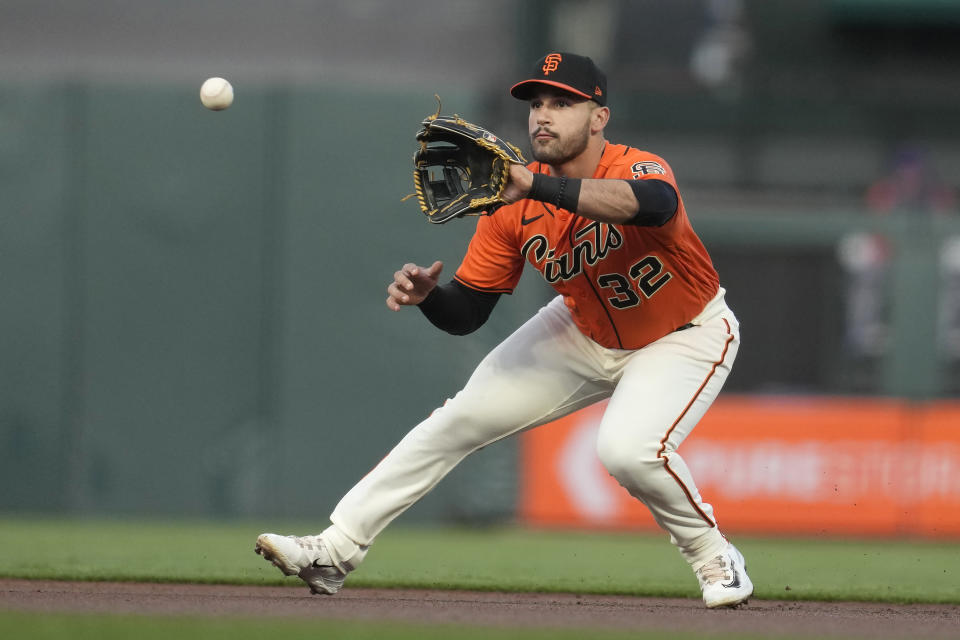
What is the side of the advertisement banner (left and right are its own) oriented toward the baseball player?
front

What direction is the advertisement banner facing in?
toward the camera

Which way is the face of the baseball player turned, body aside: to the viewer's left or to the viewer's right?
to the viewer's left

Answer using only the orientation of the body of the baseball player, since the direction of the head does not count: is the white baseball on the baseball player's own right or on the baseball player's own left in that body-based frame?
on the baseball player's own right

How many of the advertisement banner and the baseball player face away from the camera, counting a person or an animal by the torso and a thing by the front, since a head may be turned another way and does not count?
0

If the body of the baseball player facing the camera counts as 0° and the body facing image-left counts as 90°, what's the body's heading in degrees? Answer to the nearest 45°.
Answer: approximately 45°

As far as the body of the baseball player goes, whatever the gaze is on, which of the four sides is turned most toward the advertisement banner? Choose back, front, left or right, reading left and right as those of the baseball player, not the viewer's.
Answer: back

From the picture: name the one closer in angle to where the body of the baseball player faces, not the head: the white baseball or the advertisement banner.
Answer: the white baseball

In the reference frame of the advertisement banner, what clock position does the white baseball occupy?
The white baseball is roughly at 1 o'clock from the advertisement banner.
